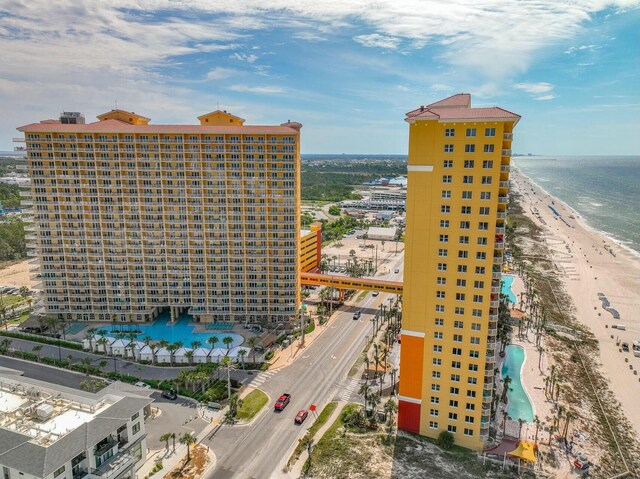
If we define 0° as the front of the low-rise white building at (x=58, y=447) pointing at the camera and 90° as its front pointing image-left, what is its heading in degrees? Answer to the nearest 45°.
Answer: approximately 315°
